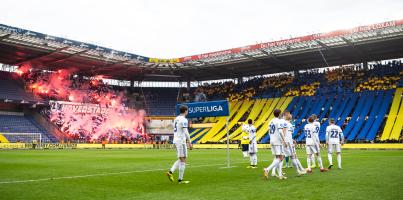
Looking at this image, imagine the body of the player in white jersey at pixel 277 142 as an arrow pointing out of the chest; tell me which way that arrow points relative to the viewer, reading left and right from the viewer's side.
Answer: facing away from the viewer and to the right of the viewer

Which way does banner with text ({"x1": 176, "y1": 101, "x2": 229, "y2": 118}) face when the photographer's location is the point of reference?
facing the viewer

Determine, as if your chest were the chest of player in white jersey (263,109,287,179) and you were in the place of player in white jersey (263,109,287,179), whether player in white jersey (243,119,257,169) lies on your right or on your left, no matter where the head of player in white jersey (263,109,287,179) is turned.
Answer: on your left

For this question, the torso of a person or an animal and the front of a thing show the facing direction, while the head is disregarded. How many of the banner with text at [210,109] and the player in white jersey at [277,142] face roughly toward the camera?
1

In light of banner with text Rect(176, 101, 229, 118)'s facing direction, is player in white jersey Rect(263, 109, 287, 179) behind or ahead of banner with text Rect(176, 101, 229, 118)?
ahead

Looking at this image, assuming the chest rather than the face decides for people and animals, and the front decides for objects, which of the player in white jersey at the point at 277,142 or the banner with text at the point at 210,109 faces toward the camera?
the banner with text
